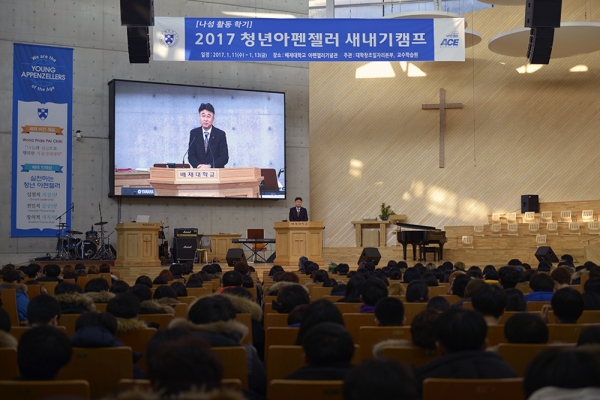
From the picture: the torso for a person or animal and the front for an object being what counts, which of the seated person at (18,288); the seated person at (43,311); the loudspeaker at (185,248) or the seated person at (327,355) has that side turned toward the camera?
the loudspeaker

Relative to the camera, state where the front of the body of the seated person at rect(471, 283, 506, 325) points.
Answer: away from the camera

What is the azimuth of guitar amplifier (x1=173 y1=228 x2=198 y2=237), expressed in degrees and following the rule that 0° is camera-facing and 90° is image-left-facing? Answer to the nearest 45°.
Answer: approximately 0°

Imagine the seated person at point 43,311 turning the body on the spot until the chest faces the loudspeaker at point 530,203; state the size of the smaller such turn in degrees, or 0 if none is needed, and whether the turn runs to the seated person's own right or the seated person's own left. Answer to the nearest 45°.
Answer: approximately 45° to the seated person's own right

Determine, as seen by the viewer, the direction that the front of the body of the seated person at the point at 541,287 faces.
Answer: away from the camera

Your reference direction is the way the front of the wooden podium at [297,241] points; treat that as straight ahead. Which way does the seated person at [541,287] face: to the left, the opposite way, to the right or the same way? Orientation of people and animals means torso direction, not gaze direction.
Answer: the opposite way

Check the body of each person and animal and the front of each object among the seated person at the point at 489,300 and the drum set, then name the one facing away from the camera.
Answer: the seated person

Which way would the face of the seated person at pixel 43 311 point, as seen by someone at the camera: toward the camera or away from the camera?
away from the camera

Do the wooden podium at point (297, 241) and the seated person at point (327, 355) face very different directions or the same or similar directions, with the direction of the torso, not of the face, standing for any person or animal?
very different directions

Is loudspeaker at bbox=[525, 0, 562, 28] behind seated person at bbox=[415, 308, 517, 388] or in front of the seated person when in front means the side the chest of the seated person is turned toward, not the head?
in front

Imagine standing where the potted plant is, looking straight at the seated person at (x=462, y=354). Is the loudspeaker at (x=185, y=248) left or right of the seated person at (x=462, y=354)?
right

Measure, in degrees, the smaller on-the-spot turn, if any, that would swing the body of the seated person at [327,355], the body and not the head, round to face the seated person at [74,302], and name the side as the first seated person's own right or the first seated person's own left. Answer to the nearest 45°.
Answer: approximately 45° to the first seated person's own left

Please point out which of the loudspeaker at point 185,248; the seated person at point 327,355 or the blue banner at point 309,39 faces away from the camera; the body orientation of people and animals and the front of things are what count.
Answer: the seated person
